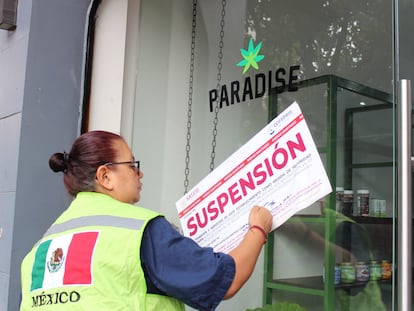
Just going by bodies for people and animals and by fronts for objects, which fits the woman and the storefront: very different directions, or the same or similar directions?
very different directions

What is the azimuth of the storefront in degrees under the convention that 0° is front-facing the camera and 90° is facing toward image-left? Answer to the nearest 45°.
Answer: approximately 45°

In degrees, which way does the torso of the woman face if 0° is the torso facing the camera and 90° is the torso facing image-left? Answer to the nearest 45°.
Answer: approximately 225°

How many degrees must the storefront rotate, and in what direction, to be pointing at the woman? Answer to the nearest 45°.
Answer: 0° — it already faces them
